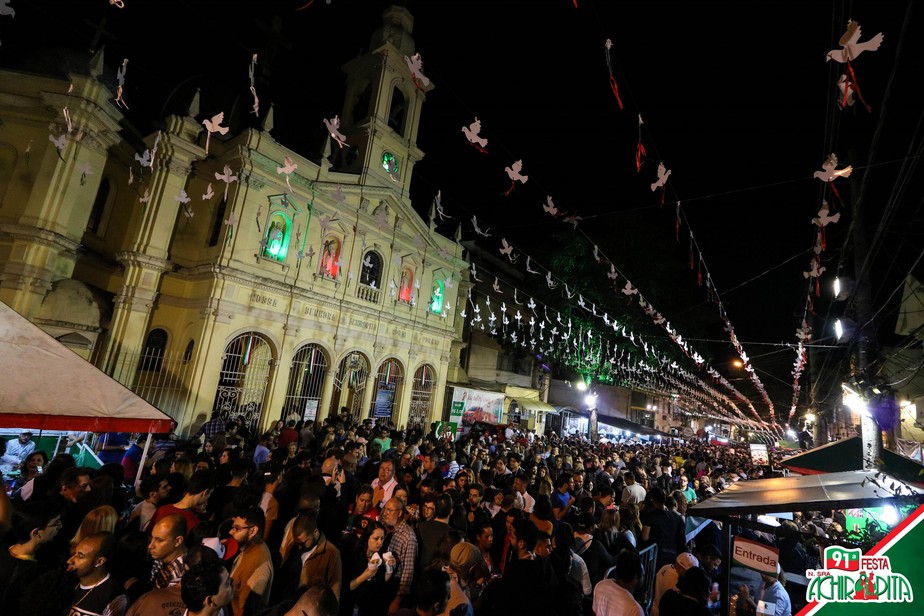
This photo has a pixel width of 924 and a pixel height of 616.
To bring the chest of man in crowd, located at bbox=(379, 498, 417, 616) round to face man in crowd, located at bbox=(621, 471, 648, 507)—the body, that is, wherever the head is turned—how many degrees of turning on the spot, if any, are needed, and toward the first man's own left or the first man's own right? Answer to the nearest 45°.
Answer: approximately 180°

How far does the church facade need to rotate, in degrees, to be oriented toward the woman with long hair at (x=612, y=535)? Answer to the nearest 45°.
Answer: approximately 45° to its right
